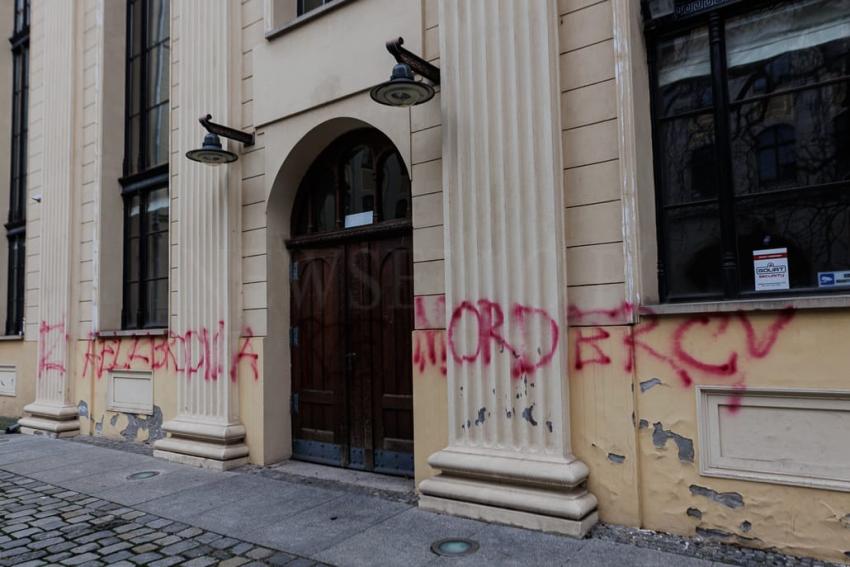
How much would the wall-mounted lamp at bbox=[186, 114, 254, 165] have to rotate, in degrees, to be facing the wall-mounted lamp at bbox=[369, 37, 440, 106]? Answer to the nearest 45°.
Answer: approximately 90° to its left

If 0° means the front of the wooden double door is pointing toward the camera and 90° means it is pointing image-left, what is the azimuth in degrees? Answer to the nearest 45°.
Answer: approximately 45°

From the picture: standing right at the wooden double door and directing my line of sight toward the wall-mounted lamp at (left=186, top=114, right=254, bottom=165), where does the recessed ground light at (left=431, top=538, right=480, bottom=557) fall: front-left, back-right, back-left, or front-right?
back-left

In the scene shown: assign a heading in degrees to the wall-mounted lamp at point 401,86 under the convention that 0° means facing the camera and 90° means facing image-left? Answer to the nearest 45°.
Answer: approximately 45°

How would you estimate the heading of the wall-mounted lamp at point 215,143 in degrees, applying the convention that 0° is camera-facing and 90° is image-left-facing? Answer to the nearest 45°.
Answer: approximately 45°

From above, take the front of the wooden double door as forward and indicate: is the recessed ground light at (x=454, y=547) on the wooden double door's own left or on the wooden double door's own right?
on the wooden double door's own left

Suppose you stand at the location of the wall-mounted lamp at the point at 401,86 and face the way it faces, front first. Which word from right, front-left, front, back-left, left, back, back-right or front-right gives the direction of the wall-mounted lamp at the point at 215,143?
right
